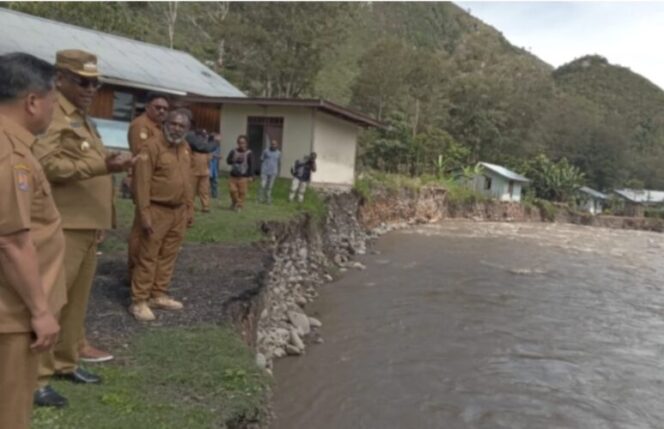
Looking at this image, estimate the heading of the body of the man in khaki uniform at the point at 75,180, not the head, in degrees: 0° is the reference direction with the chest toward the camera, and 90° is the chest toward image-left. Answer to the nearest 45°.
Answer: approximately 315°

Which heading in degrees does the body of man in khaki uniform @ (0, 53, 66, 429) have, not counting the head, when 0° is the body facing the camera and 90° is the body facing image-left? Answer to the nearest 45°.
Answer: approximately 270°

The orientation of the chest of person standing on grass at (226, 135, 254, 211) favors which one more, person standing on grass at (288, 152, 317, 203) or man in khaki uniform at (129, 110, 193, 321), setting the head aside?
the man in khaki uniform

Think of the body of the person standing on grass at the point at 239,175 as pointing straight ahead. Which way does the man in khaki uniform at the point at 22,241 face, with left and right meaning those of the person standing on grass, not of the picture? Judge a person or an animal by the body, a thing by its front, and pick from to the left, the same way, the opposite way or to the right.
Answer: to the left

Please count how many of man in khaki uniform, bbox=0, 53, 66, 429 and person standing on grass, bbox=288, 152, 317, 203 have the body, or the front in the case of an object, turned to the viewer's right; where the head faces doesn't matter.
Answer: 1

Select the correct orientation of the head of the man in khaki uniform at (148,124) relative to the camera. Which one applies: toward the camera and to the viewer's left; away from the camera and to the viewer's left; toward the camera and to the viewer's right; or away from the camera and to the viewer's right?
toward the camera and to the viewer's right

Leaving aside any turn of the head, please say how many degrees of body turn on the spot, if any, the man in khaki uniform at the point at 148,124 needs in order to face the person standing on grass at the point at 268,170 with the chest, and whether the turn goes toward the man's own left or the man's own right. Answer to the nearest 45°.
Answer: approximately 135° to the man's own left

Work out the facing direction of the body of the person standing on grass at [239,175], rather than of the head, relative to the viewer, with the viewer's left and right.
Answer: facing the viewer

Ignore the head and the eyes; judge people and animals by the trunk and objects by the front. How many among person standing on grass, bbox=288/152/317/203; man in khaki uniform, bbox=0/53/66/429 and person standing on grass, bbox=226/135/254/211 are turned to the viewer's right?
1

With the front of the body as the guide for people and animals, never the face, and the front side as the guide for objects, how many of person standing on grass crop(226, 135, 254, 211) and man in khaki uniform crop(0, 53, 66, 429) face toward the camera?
1
